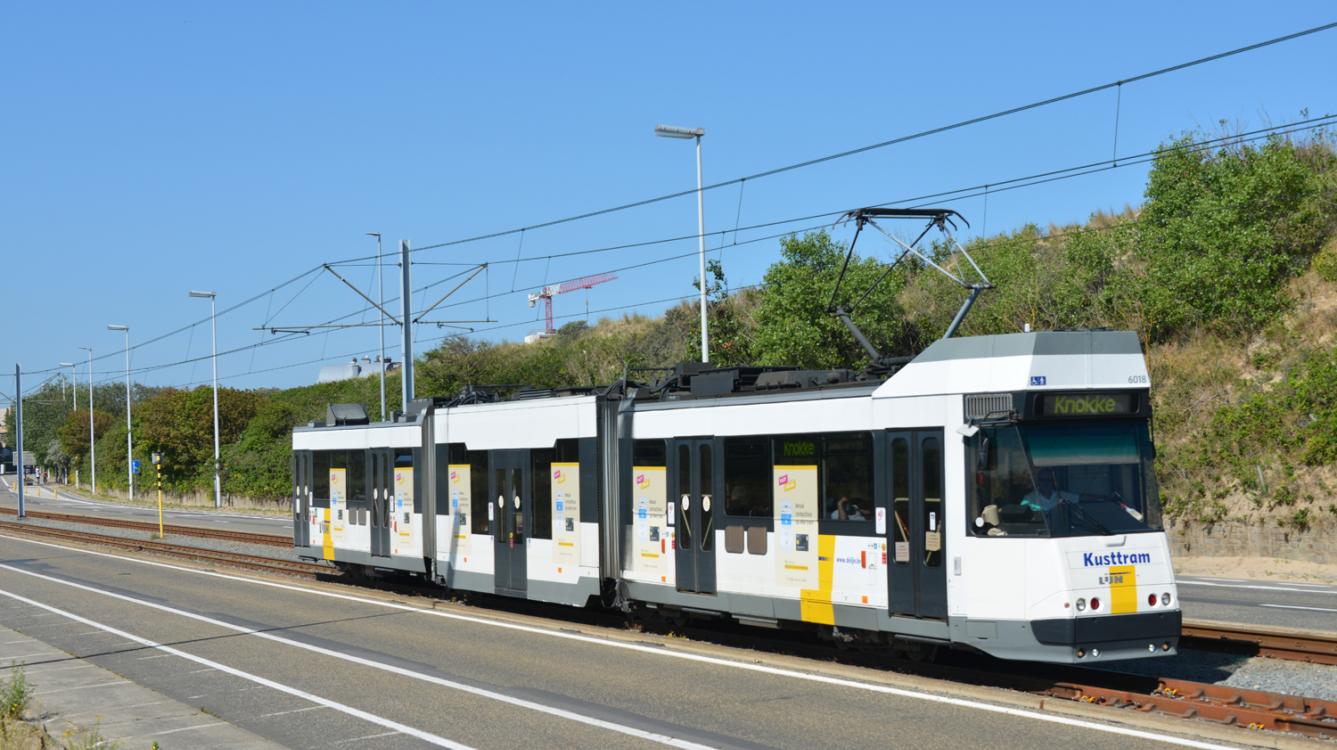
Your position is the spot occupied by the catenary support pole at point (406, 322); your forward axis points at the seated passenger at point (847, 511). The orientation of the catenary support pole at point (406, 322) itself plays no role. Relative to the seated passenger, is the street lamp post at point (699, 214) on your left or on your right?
left

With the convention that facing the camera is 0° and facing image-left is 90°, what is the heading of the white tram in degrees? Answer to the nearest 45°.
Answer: approximately 315°

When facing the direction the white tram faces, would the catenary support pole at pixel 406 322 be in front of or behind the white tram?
behind

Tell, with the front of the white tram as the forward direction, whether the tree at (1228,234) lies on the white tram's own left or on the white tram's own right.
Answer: on the white tram's own left

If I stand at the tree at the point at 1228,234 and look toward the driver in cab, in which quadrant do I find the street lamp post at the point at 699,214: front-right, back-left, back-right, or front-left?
front-right

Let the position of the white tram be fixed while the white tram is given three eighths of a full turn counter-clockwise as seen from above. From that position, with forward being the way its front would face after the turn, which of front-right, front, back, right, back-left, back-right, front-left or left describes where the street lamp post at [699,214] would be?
front
